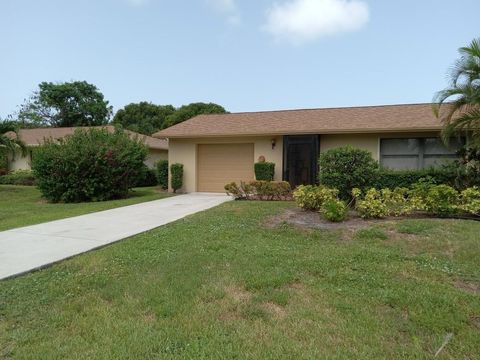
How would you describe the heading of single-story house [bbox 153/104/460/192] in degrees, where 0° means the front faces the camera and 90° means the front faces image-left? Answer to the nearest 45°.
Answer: approximately 0°

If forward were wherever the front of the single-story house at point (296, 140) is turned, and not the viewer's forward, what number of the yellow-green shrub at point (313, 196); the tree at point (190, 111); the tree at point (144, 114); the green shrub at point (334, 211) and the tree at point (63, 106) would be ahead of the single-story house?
2

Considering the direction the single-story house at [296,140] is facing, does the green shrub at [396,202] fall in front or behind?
in front

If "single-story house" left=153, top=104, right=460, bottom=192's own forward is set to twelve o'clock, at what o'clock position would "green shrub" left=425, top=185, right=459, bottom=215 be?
The green shrub is roughly at 11 o'clock from the single-story house.

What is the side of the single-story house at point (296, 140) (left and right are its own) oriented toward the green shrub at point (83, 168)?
right

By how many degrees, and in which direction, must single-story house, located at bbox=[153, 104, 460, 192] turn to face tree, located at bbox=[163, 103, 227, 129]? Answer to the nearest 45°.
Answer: approximately 135° to its right

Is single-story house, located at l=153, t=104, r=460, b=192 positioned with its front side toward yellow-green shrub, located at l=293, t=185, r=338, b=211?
yes

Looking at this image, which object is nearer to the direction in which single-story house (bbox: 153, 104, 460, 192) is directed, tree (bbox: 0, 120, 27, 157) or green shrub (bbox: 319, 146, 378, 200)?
the green shrub

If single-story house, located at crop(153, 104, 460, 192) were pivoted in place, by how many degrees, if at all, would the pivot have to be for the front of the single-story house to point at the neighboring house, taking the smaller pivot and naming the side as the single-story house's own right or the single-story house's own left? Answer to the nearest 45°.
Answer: approximately 90° to the single-story house's own right

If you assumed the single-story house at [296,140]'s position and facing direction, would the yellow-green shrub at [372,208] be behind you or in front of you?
in front

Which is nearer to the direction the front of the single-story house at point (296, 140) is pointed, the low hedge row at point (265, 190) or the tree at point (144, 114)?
the low hedge row

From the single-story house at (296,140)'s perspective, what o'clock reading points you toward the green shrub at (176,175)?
The green shrub is roughly at 3 o'clock from the single-story house.

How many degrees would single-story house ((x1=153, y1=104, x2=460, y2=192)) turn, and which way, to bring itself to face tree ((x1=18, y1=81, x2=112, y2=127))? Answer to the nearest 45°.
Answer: approximately 135° to its right
